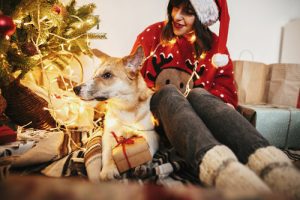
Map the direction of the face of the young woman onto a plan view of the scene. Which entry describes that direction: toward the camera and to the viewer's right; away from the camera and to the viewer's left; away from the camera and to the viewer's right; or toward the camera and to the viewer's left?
toward the camera and to the viewer's left

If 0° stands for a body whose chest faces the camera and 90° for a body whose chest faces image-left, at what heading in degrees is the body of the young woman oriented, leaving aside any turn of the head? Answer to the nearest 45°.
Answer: approximately 0°

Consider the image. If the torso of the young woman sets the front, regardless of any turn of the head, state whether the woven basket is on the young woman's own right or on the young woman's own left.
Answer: on the young woman's own right

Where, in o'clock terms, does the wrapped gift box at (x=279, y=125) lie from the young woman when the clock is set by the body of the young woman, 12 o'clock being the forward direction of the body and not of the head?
The wrapped gift box is roughly at 9 o'clock from the young woman.
